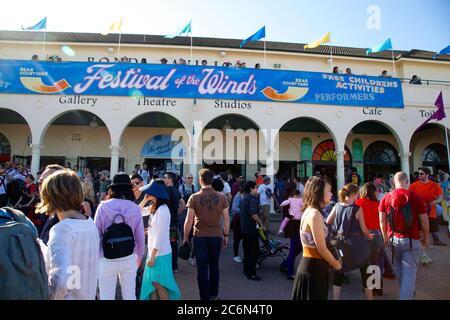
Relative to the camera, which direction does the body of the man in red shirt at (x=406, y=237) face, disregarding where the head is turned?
away from the camera

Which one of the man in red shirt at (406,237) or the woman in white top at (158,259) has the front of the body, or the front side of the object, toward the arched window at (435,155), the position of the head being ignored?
the man in red shirt

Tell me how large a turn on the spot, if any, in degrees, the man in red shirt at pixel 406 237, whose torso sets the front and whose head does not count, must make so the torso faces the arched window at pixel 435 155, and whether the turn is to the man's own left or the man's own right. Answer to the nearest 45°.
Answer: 0° — they already face it

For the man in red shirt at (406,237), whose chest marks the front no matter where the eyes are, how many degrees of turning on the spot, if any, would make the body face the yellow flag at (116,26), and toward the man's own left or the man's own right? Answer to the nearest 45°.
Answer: approximately 90° to the man's own left

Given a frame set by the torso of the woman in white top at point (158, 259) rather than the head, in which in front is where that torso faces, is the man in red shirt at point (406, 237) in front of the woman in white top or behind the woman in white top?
behind
